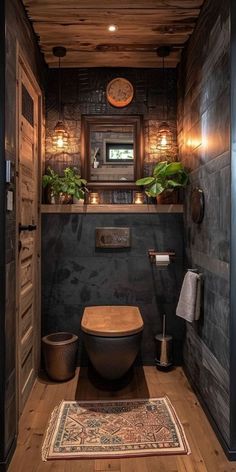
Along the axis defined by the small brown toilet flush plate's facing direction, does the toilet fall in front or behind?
in front

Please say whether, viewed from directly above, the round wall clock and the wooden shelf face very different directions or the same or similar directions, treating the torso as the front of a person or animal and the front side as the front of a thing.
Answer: same or similar directions

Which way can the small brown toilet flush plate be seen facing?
toward the camera

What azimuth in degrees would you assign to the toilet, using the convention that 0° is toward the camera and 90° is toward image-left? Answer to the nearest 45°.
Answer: approximately 0°

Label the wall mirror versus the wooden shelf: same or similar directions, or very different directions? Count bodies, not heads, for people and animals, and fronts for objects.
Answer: same or similar directions

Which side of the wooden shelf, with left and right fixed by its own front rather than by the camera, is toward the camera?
front

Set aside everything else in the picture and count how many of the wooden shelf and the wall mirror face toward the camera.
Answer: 2

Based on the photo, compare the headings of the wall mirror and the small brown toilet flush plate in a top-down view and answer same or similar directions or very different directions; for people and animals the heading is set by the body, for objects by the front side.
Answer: same or similar directions

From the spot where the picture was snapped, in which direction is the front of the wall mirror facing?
facing the viewer
